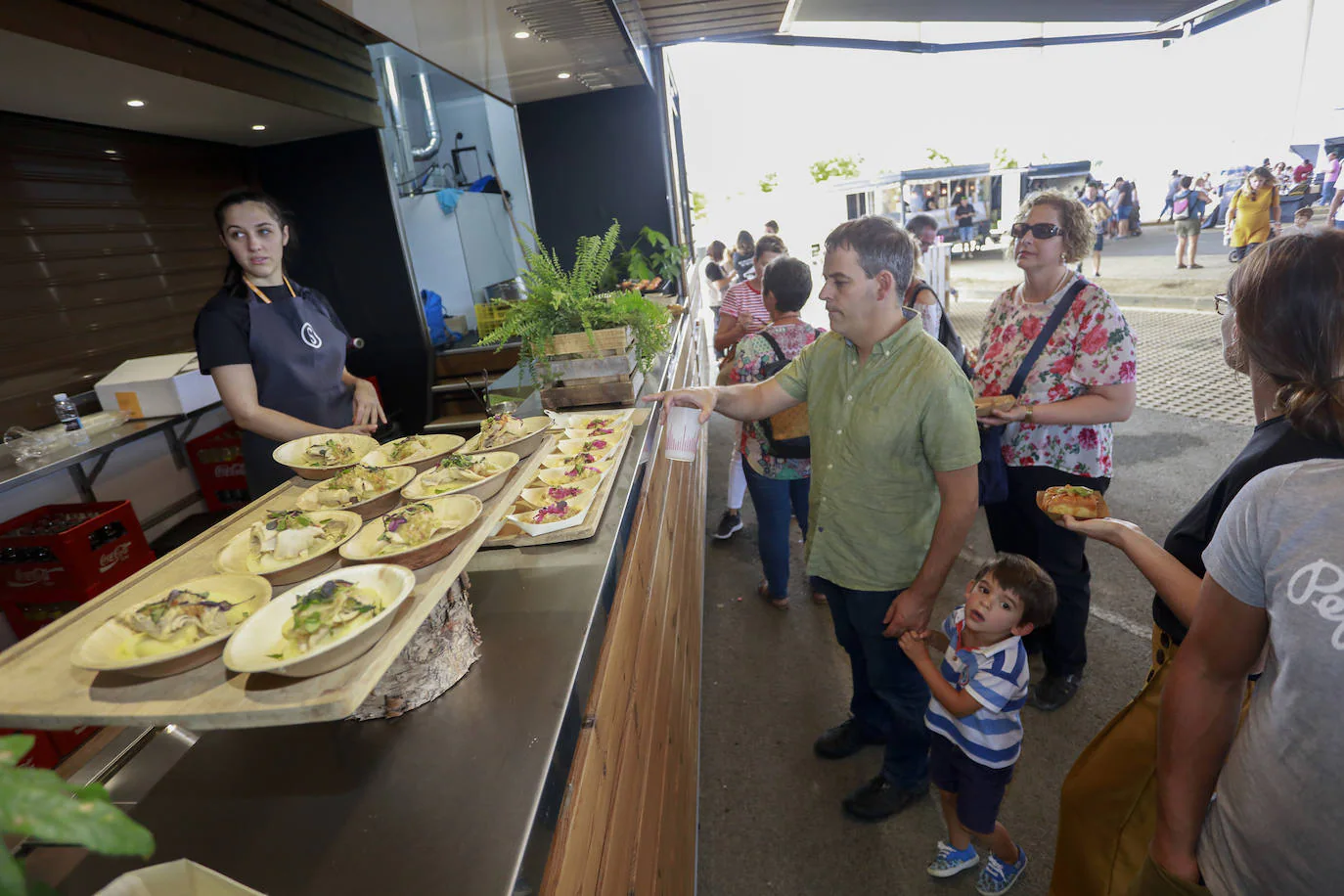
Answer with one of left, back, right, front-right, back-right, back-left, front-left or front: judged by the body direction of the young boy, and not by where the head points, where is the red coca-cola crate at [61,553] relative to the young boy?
front-right

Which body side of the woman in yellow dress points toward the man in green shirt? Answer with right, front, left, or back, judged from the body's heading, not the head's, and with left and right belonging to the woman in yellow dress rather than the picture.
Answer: front

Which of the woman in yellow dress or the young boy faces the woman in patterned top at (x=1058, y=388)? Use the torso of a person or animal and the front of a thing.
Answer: the woman in yellow dress

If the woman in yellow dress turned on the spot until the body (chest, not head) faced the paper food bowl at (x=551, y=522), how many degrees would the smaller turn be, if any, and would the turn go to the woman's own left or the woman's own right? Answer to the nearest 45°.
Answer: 0° — they already face it

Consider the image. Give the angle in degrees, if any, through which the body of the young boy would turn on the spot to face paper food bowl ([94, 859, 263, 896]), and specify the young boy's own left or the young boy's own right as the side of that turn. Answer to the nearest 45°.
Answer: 0° — they already face it

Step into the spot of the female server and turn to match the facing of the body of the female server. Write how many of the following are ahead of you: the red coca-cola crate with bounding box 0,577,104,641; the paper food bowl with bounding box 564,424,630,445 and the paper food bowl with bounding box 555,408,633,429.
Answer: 2

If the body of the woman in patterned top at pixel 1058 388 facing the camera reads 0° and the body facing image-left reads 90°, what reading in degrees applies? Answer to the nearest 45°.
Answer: approximately 45°

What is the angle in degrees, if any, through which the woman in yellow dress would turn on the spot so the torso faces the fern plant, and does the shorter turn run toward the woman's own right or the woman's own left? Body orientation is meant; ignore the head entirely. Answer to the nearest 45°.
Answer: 0° — they already face it

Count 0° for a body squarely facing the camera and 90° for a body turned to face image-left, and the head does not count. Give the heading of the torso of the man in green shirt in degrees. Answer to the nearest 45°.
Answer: approximately 45°

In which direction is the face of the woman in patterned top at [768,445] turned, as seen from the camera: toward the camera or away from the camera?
away from the camera

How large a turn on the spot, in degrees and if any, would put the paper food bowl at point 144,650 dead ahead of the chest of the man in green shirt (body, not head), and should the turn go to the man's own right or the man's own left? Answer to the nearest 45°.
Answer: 0° — they already face it

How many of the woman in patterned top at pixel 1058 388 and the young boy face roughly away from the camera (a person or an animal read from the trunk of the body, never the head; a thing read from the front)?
0
